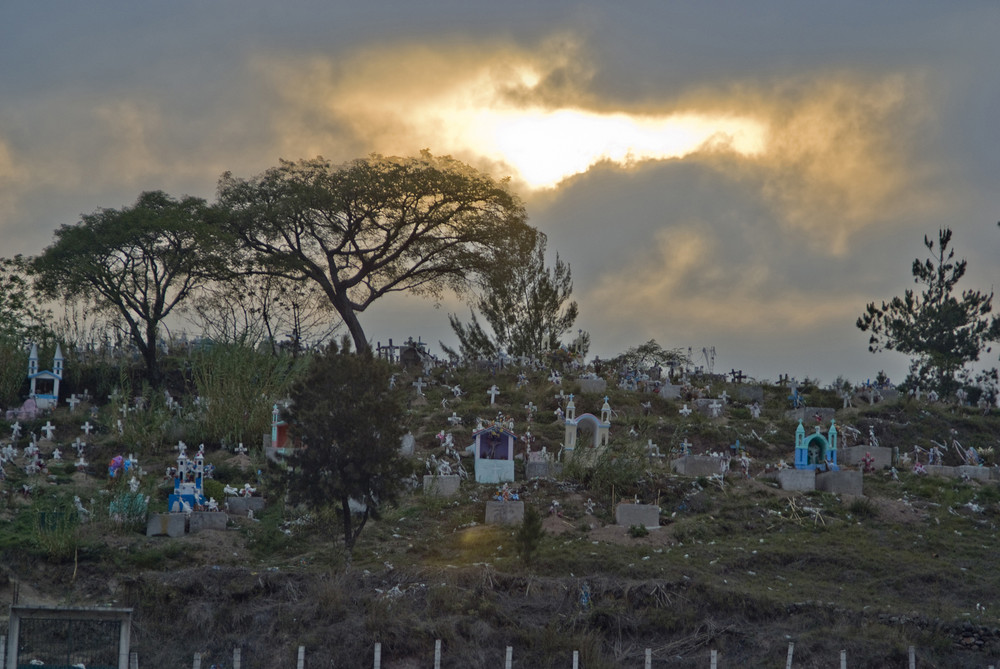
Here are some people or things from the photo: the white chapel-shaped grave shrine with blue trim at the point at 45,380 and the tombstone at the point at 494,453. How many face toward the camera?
2

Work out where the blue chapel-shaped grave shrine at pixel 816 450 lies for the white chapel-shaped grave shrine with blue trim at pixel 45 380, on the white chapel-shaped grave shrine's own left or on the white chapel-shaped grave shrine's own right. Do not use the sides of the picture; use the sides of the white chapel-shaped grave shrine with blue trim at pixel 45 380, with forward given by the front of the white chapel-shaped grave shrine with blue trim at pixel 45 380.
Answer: on the white chapel-shaped grave shrine's own left

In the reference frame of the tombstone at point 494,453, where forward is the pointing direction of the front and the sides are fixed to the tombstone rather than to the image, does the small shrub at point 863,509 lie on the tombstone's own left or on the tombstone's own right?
on the tombstone's own left

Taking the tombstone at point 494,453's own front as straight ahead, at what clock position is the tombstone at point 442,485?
the tombstone at point 442,485 is roughly at 1 o'clock from the tombstone at point 494,453.

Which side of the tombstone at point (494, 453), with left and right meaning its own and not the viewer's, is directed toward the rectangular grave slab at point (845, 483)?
left

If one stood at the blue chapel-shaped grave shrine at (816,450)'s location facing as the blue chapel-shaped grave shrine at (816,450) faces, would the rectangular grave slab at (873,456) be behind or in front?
behind

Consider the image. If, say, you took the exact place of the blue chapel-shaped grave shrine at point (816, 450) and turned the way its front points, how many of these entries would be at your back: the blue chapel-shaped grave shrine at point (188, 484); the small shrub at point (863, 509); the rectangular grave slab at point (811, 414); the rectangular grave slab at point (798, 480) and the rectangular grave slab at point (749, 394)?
2

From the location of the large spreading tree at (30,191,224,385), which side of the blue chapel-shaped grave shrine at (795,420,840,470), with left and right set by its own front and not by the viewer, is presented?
right

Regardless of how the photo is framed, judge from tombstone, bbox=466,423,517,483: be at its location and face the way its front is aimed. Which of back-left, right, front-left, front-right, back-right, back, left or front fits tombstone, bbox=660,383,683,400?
back-left

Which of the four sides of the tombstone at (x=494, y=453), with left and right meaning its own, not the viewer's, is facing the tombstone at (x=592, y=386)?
back

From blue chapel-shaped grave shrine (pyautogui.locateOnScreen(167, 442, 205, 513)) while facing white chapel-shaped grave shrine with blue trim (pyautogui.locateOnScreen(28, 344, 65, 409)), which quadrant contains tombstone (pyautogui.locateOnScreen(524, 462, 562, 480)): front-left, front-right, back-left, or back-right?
back-right

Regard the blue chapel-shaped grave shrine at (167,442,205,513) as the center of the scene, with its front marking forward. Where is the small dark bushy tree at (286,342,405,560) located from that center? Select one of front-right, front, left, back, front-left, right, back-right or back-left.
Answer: front-left

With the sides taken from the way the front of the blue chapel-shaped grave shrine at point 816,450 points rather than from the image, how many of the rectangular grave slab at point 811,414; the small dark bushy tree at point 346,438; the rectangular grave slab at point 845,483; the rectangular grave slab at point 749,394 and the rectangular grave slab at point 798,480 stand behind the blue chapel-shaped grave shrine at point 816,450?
2

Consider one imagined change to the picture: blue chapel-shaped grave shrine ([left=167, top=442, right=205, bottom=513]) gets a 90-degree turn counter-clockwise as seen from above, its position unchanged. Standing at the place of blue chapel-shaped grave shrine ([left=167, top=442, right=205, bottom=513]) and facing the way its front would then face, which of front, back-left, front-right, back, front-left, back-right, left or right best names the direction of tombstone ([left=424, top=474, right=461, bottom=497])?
front
